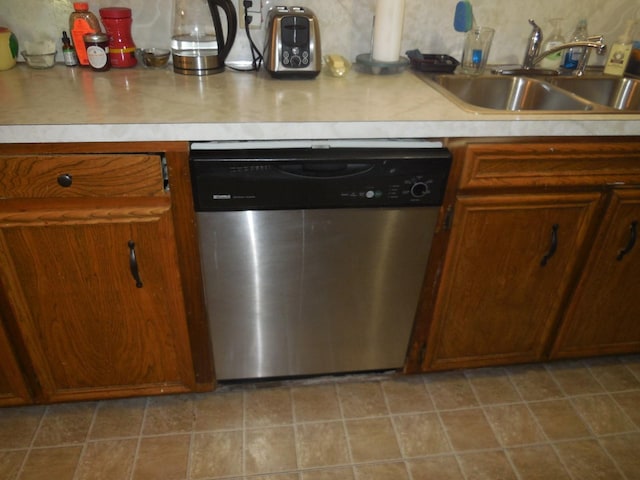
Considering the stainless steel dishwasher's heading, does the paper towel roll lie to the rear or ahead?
to the rear

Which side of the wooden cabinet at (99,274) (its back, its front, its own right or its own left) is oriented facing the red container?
back

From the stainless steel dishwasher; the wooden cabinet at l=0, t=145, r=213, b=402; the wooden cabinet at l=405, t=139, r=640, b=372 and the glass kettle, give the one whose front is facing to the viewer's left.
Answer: the glass kettle

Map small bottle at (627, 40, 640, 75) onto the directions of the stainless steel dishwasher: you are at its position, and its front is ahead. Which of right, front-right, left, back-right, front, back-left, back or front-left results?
back-left

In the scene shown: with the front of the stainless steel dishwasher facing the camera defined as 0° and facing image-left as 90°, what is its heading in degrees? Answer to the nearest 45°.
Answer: approximately 0°

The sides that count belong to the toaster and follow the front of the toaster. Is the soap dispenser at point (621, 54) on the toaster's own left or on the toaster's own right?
on the toaster's own left

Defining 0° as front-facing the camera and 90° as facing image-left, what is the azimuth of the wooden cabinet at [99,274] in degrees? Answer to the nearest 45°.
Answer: approximately 0°

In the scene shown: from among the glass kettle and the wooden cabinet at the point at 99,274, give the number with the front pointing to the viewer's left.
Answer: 1

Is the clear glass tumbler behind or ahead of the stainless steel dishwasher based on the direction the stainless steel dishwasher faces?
behind

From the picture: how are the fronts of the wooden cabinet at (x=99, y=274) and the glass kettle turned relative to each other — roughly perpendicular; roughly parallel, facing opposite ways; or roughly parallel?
roughly perpendicular

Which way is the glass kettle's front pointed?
to the viewer's left

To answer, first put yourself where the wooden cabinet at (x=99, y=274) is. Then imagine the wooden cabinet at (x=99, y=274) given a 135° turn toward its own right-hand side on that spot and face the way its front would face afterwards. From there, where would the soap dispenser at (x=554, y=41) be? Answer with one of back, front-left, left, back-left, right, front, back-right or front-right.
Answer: back-right
